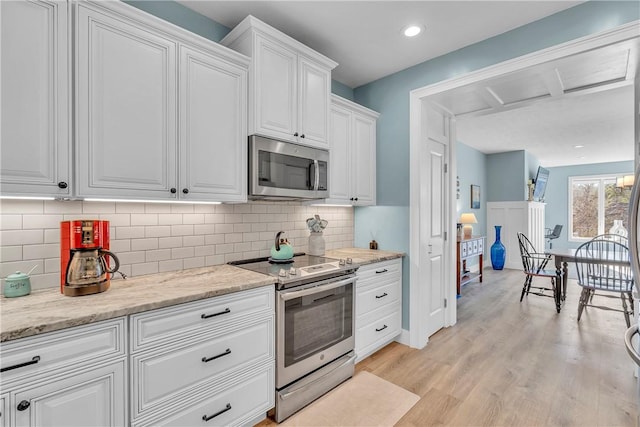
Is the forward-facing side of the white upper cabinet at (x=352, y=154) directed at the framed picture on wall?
no

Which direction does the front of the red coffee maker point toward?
toward the camera

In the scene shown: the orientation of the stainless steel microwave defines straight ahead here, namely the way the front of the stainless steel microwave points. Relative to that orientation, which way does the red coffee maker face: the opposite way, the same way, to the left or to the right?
the same way

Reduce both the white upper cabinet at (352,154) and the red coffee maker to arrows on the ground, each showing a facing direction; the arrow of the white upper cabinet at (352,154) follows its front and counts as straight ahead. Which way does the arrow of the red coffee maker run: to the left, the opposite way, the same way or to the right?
the same way

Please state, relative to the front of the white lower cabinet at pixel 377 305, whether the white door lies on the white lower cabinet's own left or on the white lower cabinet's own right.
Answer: on the white lower cabinet's own left

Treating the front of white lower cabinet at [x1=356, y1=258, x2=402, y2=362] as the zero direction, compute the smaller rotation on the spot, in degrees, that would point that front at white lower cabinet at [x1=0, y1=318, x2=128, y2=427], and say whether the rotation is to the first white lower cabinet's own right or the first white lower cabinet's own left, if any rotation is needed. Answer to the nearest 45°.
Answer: approximately 90° to the first white lower cabinet's own right

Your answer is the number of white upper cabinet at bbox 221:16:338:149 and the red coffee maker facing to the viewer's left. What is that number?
0

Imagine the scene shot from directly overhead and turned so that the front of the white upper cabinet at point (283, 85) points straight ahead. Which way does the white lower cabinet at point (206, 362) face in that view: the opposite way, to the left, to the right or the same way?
the same way

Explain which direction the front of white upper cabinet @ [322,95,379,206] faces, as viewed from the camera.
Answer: facing the viewer and to the right of the viewer

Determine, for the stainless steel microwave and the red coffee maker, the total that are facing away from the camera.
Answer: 0

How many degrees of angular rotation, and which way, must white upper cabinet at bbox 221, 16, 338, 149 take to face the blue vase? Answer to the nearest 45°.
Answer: approximately 90° to its left

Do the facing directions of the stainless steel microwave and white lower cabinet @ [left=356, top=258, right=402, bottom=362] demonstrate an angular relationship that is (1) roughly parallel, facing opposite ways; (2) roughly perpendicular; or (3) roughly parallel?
roughly parallel

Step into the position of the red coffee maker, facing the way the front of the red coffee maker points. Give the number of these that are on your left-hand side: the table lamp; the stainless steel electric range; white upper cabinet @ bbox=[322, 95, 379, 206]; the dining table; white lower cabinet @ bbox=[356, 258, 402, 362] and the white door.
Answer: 6

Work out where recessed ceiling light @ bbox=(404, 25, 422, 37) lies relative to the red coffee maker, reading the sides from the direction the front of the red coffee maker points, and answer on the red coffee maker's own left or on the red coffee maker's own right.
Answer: on the red coffee maker's own left
